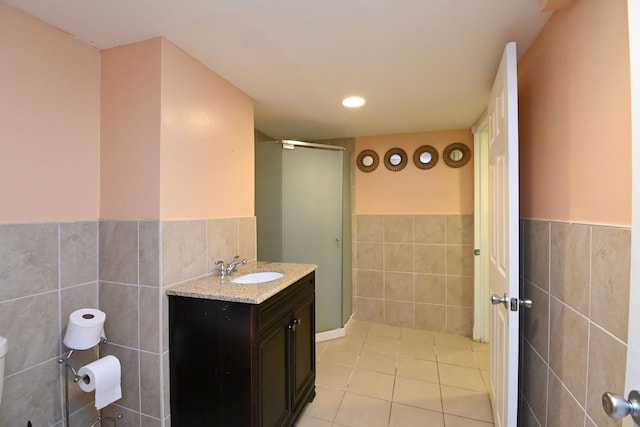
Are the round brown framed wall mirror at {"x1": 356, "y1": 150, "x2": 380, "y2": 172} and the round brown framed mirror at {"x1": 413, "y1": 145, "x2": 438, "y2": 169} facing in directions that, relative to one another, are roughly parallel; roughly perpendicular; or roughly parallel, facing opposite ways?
roughly parallel

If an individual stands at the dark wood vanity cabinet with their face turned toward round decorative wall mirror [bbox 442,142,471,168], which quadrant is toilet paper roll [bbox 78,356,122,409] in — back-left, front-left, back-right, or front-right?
back-left

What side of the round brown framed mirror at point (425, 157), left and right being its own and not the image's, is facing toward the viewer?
front

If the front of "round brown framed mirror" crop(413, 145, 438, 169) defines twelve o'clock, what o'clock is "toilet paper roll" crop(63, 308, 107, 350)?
The toilet paper roll is roughly at 1 o'clock from the round brown framed mirror.

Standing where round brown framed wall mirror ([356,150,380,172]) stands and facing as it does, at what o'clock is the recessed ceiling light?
The recessed ceiling light is roughly at 12 o'clock from the round brown framed wall mirror.

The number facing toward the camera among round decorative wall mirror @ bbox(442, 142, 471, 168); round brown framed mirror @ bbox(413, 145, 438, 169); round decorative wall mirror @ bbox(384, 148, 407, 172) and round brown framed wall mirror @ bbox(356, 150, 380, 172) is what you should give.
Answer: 4

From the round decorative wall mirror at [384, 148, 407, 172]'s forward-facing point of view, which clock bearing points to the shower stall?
The shower stall is roughly at 2 o'clock from the round decorative wall mirror.

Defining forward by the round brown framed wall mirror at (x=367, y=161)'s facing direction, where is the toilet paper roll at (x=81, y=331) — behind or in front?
in front

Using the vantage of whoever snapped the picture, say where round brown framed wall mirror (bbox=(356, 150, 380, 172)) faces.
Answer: facing the viewer

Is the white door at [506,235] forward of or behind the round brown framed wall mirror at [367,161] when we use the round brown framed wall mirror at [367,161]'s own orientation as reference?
forward

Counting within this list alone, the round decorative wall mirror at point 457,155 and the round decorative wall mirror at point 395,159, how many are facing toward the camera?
2

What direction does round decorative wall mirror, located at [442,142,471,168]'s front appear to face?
toward the camera
